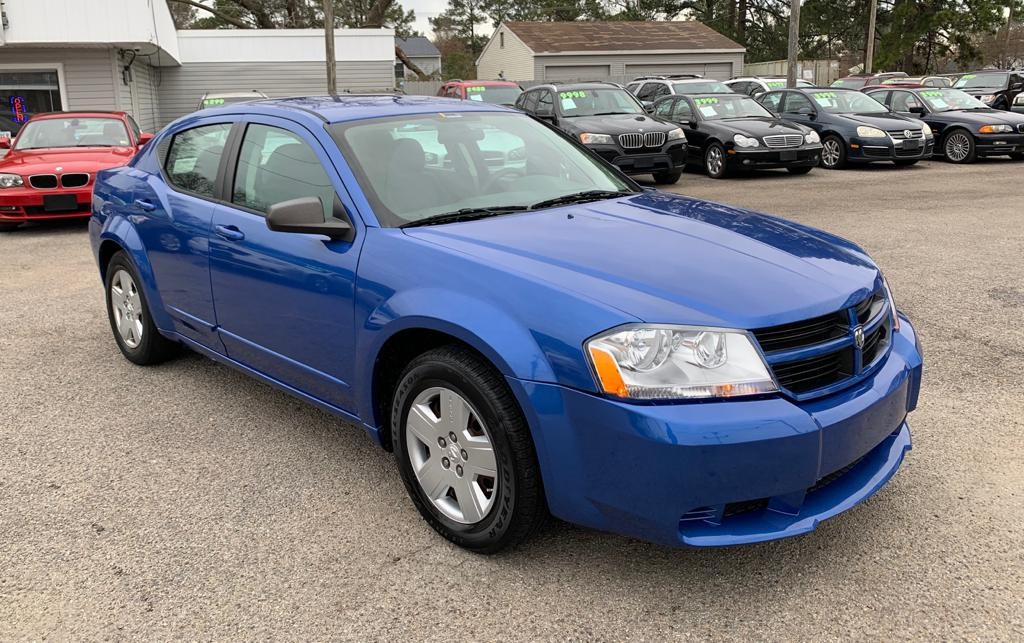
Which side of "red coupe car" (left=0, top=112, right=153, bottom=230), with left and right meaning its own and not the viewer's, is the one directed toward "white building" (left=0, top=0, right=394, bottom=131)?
back

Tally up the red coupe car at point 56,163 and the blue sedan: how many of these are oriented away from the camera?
0

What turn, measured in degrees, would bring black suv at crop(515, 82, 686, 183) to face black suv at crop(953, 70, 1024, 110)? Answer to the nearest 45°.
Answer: approximately 90° to its left

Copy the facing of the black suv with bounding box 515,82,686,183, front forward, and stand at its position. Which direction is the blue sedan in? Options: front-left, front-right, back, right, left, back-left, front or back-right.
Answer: front-right

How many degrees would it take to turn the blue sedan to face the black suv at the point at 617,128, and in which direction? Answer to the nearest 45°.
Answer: approximately 135° to its left

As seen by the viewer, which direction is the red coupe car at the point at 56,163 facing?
toward the camera

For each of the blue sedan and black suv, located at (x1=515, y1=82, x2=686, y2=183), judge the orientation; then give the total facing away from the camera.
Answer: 0

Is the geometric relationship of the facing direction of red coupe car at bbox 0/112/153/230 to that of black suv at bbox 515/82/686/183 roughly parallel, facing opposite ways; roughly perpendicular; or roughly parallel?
roughly parallel

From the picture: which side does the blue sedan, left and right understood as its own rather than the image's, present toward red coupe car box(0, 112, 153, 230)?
back

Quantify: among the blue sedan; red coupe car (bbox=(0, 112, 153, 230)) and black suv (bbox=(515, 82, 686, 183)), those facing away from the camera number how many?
0

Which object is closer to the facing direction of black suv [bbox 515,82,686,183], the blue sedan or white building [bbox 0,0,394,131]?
the blue sedan

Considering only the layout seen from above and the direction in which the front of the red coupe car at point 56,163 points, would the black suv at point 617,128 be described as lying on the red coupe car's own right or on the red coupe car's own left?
on the red coupe car's own left

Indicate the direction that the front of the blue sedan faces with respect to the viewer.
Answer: facing the viewer and to the right of the viewer

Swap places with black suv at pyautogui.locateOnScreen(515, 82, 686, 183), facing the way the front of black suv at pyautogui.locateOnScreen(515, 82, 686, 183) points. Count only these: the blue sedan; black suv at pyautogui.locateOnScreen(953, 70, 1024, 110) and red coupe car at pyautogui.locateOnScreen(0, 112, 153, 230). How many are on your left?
1

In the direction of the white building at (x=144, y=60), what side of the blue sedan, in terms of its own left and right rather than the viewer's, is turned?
back

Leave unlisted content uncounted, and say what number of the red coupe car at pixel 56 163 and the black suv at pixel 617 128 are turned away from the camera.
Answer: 0
